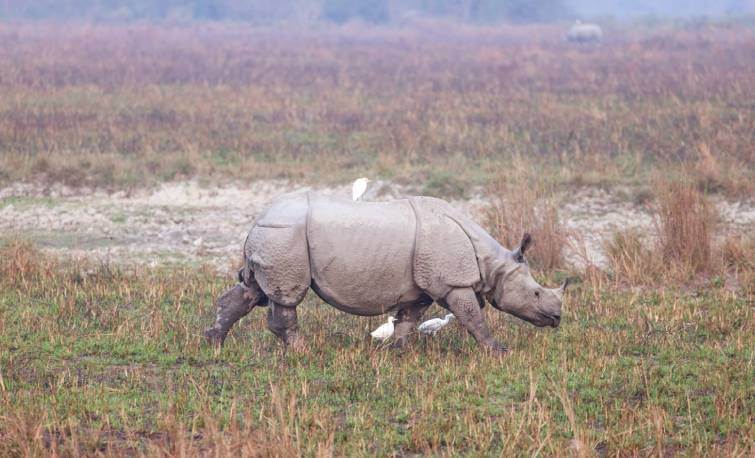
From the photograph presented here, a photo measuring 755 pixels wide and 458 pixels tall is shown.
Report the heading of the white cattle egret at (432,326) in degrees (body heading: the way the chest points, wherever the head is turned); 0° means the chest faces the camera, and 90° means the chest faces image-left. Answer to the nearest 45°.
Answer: approximately 270°

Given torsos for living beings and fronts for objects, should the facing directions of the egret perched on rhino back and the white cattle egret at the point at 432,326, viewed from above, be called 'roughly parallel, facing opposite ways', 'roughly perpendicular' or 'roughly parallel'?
roughly parallel

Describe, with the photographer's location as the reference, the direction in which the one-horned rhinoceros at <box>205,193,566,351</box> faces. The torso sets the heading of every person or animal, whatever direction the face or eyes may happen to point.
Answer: facing to the right of the viewer

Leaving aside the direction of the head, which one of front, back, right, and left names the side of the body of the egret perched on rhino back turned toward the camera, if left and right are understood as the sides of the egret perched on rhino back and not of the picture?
right

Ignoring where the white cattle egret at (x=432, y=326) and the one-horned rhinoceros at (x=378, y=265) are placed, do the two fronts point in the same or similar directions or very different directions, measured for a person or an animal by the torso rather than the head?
same or similar directions

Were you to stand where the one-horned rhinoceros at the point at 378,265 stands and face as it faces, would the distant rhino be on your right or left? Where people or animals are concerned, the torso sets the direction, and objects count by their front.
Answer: on your left

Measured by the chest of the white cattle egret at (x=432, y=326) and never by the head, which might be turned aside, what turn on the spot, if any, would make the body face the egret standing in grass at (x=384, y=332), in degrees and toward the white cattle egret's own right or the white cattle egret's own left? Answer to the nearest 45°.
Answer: approximately 135° to the white cattle egret's own right
